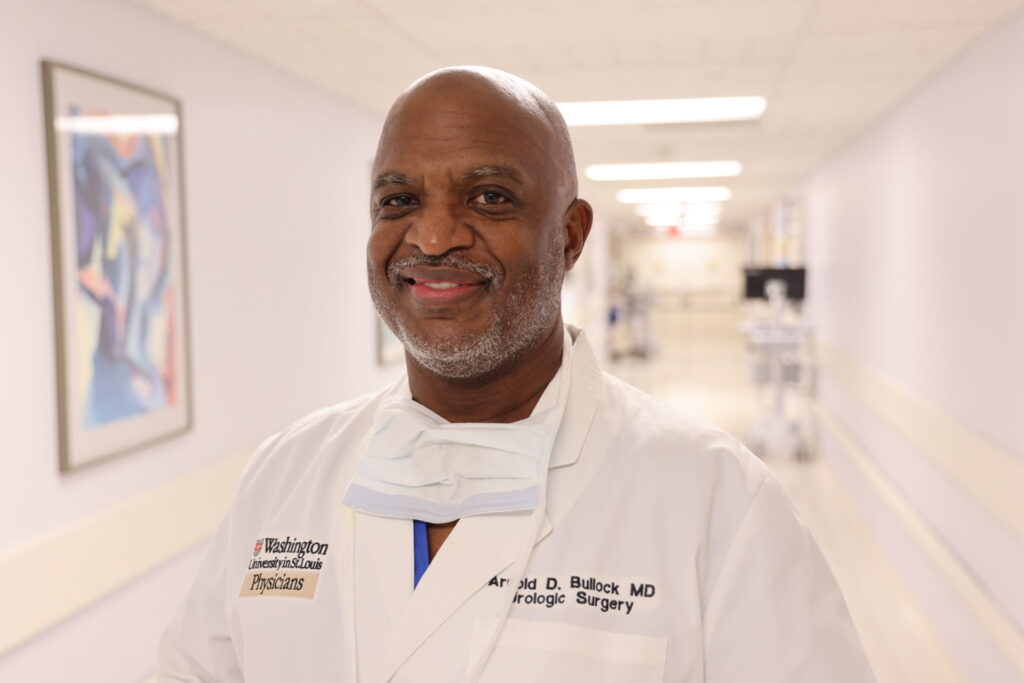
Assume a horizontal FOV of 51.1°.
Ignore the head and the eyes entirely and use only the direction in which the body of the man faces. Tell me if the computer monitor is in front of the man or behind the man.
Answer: behind

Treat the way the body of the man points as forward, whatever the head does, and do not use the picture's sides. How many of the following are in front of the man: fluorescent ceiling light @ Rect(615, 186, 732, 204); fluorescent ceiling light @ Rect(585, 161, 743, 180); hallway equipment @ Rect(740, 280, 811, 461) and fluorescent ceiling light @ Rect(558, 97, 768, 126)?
0

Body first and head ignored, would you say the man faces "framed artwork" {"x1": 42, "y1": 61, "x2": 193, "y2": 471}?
no

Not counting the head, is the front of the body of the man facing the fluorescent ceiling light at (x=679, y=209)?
no

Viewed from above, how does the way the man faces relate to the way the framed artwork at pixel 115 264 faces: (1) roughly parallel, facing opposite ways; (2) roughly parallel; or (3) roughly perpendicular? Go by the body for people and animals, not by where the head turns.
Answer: roughly perpendicular

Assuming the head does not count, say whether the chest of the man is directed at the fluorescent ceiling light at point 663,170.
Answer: no

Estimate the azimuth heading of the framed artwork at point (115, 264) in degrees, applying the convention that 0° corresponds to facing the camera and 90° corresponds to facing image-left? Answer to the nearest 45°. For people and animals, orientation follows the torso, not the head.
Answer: approximately 315°

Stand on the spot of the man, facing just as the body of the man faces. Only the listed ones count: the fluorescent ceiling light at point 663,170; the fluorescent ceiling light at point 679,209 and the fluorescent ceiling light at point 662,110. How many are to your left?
0

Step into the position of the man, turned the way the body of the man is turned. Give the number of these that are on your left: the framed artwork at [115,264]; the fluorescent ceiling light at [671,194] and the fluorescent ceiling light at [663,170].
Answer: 0

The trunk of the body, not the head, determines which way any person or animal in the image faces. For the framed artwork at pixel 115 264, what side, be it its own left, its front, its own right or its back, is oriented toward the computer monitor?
left

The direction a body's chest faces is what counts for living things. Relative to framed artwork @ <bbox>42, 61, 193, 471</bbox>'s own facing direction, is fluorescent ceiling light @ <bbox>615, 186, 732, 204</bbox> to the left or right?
on its left

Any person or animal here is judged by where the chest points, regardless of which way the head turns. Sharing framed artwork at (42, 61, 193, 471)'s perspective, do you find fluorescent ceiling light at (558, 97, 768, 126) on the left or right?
on its left
